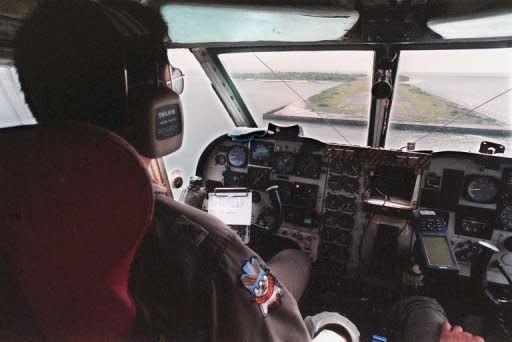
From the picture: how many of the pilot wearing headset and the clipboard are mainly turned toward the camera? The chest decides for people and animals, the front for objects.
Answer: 1

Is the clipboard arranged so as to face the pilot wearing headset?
yes

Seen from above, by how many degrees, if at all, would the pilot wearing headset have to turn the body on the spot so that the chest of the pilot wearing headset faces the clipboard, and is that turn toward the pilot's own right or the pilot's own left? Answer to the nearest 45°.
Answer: approximately 45° to the pilot's own left

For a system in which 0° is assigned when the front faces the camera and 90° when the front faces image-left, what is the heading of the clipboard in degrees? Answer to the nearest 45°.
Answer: approximately 0°

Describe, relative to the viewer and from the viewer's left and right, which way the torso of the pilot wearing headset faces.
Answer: facing away from the viewer and to the right of the viewer
